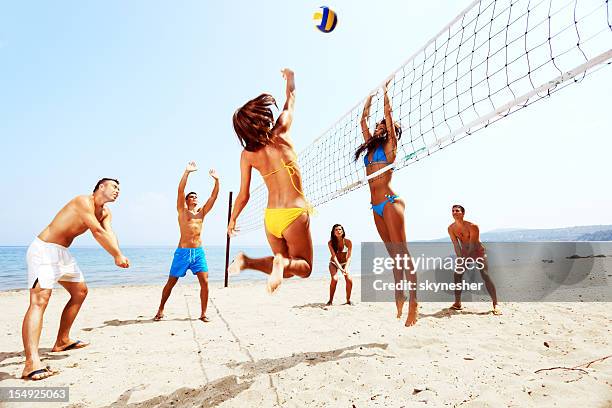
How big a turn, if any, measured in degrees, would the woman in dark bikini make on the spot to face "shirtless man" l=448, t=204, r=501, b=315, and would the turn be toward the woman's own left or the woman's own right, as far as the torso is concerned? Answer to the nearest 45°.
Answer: approximately 90° to the woman's own left

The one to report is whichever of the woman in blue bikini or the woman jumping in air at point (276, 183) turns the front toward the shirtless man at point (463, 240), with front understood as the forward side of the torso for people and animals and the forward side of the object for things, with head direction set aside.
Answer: the woman jumping in air

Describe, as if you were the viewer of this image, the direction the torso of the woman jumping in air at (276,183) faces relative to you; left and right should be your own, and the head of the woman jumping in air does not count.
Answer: facing away from the viewer and to the right of the viewer

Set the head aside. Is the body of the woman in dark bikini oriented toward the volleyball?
yes

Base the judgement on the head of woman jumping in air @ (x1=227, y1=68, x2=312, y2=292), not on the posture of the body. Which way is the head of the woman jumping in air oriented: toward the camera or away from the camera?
away from the camera

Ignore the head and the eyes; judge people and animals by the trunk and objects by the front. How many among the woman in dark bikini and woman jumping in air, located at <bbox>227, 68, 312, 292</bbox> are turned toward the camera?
1

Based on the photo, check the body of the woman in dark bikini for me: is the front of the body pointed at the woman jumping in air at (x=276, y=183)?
yes

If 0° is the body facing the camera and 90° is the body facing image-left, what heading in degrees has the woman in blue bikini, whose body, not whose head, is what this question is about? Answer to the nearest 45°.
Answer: approximately 45°

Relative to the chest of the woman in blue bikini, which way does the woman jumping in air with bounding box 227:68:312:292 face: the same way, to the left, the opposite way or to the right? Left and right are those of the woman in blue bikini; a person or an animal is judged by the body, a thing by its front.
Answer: the opposite way
